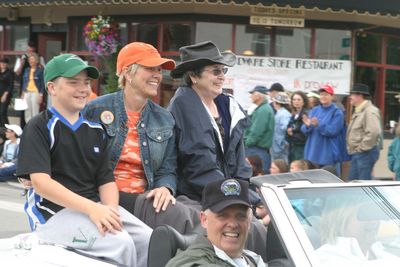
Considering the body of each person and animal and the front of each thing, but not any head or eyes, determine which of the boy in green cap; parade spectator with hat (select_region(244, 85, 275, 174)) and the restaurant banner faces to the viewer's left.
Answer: the parade spectator with hat

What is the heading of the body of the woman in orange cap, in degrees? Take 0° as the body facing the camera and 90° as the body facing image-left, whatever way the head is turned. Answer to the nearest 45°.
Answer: approximately 315°

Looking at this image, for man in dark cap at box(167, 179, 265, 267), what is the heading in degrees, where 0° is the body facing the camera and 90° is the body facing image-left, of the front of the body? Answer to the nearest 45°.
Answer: approximately 315°

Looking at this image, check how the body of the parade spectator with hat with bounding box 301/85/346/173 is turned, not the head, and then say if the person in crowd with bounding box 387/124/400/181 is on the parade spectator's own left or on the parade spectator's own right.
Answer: on the parade spectator's own left

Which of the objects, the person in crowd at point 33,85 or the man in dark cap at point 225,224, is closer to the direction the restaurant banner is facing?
the man in dark cap

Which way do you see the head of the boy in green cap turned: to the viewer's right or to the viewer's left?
to the viewer's right

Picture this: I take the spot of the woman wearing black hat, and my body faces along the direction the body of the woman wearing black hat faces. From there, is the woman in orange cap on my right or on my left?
on my right

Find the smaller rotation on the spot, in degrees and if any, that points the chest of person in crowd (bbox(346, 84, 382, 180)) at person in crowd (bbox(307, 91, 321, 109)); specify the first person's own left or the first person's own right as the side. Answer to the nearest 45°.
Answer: approximately 45° to the first person's own right
